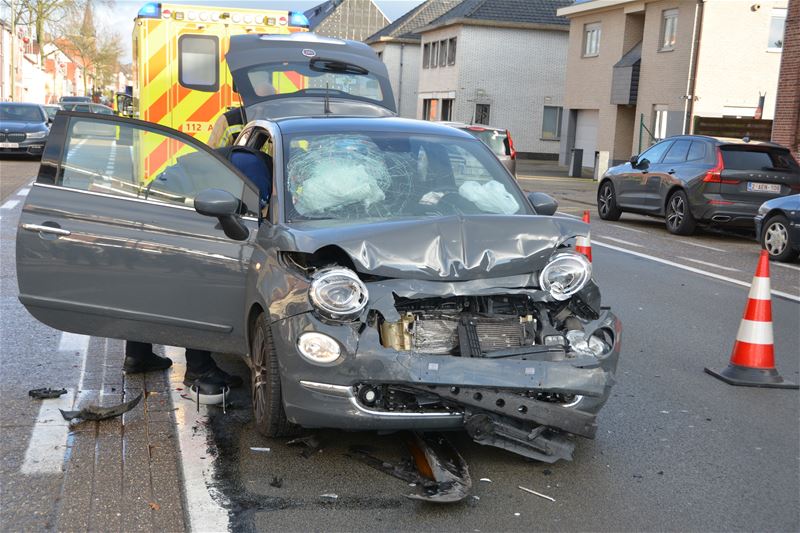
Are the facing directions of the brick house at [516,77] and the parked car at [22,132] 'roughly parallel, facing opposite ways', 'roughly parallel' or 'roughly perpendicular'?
roughly perpendicular

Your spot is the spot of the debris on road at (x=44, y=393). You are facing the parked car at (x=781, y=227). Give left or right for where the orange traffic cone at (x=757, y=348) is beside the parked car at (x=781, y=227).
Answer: right

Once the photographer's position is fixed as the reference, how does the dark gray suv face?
facing away from the viewer and to the left of the viewer

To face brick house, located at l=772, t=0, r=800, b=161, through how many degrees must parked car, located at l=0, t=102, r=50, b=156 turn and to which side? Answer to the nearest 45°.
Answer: approximately 45° to its left

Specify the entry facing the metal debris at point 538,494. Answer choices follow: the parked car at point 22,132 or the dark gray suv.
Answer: the parked car

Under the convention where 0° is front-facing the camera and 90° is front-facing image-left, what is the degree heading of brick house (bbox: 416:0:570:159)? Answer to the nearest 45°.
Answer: approximately 45°

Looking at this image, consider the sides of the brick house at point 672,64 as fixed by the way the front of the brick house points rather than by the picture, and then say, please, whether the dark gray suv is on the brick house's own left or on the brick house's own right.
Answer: on the brick house's own left

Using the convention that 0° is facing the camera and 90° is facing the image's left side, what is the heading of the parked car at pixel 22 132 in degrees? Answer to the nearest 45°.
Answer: approximately 0°

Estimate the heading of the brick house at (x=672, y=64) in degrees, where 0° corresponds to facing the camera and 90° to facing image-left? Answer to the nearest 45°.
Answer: approximately 45°

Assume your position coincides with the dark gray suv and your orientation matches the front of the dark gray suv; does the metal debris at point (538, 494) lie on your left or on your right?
on your left

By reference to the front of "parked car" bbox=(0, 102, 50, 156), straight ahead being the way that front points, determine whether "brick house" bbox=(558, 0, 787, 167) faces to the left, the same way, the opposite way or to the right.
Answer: to the right

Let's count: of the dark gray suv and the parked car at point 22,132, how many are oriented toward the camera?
1

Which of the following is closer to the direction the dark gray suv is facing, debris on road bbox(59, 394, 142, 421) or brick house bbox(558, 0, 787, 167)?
the brick house
